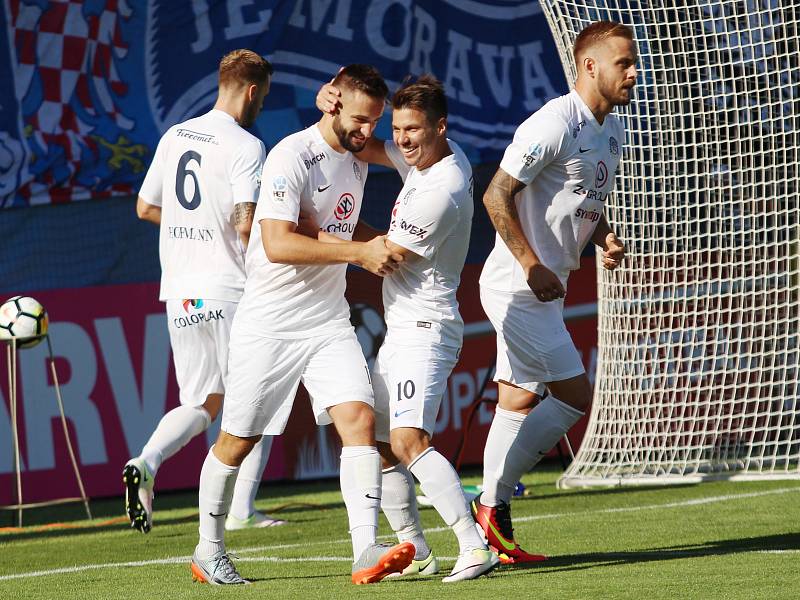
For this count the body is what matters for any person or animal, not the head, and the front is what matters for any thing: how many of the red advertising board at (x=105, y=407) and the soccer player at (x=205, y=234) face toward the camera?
1

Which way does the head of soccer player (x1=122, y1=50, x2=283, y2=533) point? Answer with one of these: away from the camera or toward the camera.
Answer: away from the camera

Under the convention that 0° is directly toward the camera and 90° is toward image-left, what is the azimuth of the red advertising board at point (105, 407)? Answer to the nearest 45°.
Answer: approximately 0°

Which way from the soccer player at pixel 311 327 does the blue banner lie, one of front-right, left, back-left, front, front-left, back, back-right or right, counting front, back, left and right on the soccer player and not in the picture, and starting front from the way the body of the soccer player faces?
back-left

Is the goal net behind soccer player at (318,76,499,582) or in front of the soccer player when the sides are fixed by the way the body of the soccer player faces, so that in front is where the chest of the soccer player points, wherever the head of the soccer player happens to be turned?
behind

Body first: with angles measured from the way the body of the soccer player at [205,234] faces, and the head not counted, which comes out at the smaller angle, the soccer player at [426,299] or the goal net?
the goal net

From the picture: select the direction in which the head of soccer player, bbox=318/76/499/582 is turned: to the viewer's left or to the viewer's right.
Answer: to the viewer's left

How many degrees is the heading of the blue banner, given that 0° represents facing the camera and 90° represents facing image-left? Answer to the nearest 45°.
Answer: approximately 0°

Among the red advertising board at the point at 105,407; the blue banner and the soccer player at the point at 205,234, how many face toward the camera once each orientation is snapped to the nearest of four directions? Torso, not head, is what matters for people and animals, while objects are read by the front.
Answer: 2

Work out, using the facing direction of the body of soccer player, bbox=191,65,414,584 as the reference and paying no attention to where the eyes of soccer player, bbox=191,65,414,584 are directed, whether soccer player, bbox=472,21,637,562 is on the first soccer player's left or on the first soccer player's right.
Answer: on the first soccer player's left

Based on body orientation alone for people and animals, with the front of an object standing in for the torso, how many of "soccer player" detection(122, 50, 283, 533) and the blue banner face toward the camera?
1

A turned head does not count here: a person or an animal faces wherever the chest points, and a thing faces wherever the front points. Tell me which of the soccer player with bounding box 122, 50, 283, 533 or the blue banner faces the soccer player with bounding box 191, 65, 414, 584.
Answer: the blue banner

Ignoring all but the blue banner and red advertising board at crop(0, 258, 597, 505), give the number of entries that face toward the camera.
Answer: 2
